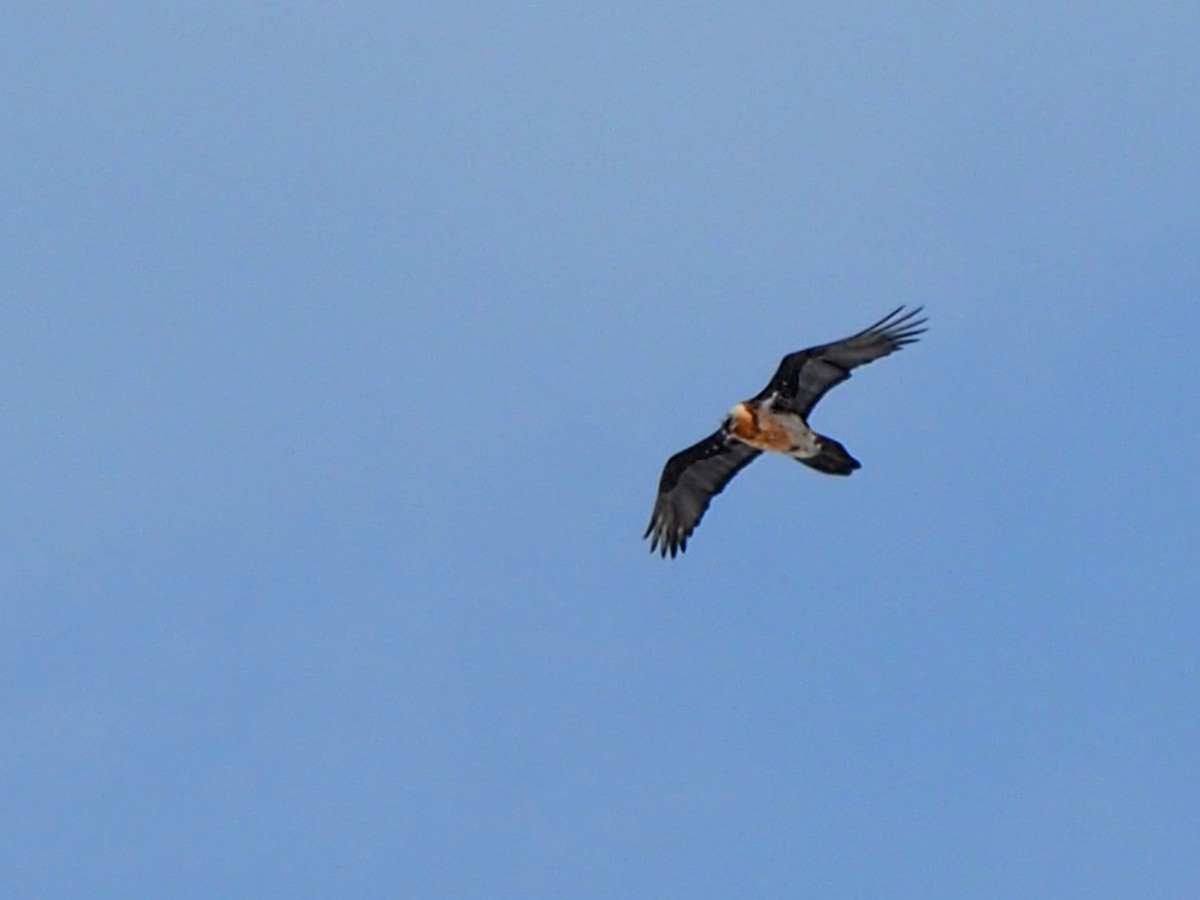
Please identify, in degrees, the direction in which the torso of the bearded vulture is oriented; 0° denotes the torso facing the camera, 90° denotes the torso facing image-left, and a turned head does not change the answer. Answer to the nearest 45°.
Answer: approximately 45°
